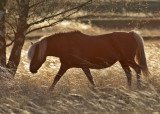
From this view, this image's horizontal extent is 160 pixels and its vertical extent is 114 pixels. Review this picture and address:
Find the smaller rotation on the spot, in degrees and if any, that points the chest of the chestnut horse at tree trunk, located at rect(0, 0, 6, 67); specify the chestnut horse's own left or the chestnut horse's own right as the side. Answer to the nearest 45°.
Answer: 0° — it already faces it

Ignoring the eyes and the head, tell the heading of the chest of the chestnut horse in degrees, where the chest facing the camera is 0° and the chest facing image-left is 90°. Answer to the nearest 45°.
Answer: approximately 90°
